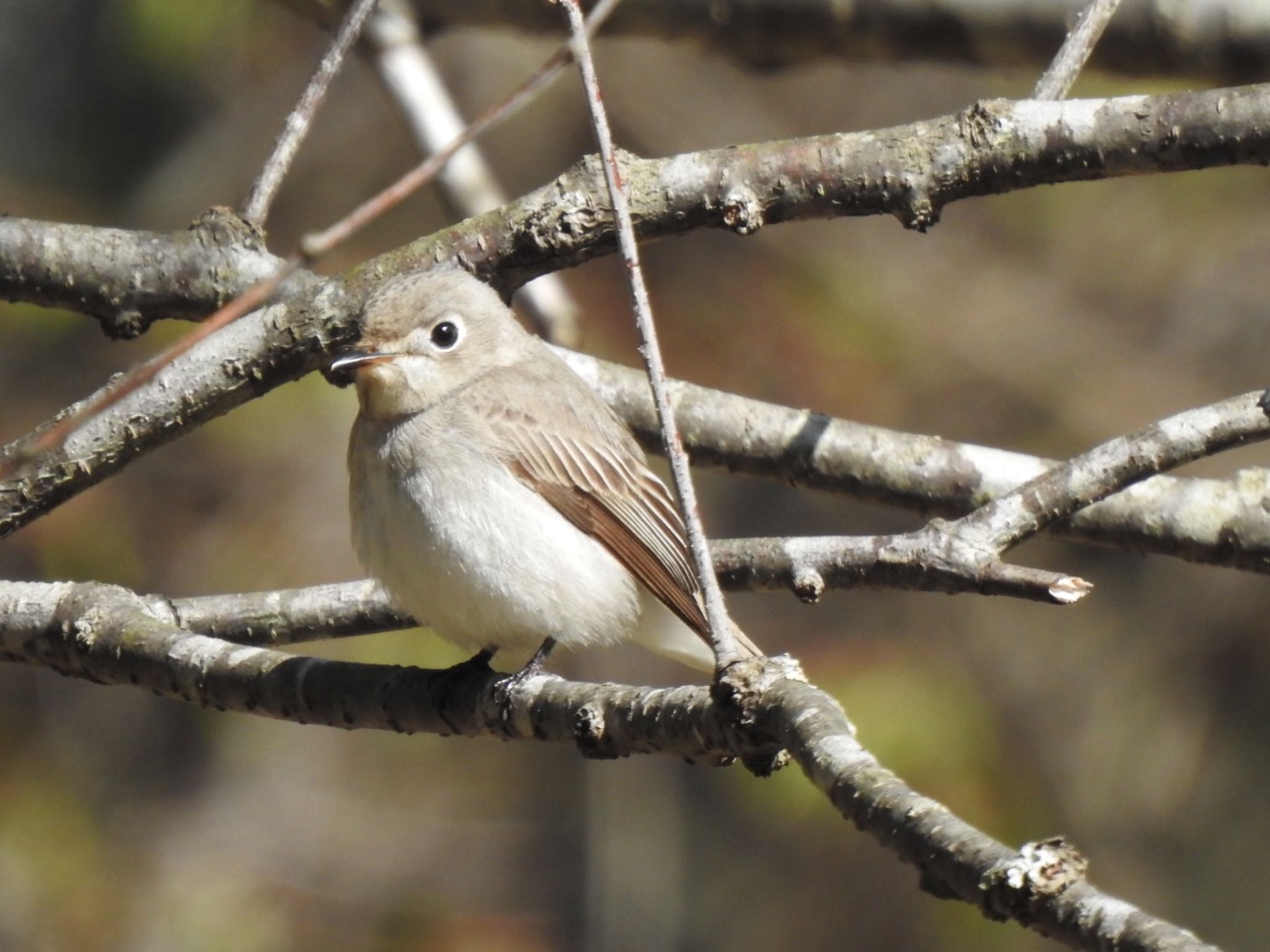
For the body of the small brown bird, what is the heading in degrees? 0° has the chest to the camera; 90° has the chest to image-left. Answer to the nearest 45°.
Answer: approximately 45°
